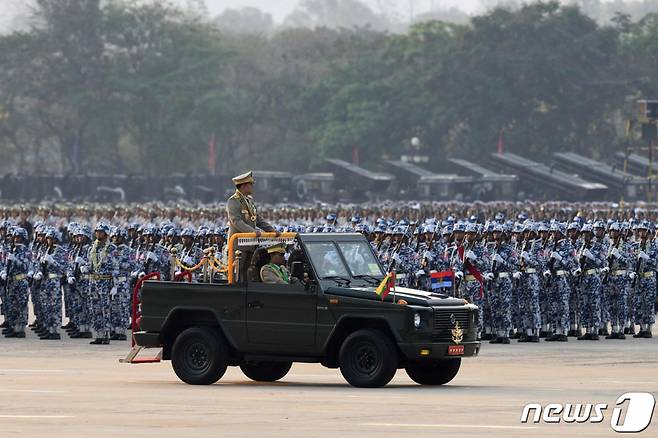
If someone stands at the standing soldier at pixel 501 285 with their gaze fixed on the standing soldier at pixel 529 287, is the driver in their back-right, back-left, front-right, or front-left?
back-right

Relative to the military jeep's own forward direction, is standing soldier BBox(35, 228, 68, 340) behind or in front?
behind

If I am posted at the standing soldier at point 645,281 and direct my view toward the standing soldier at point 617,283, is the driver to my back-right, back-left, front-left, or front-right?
front-left

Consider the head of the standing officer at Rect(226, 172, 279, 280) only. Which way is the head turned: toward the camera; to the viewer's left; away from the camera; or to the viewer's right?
to the viewer's right

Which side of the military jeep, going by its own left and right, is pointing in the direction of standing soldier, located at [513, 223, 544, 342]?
left

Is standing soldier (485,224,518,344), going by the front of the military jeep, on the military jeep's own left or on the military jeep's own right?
on the military jeep's own left

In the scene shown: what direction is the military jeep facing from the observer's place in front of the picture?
facing the viewer and to the right of the viewer

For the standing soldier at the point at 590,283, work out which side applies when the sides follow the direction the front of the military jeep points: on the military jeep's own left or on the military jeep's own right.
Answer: on the military jeep's own left

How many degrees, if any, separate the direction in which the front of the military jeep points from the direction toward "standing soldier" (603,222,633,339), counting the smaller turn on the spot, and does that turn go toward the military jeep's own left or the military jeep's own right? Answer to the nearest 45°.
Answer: approximately 90° to the military jeep's own left

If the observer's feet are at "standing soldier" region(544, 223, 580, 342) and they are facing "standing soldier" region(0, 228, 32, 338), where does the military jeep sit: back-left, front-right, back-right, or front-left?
front-left
